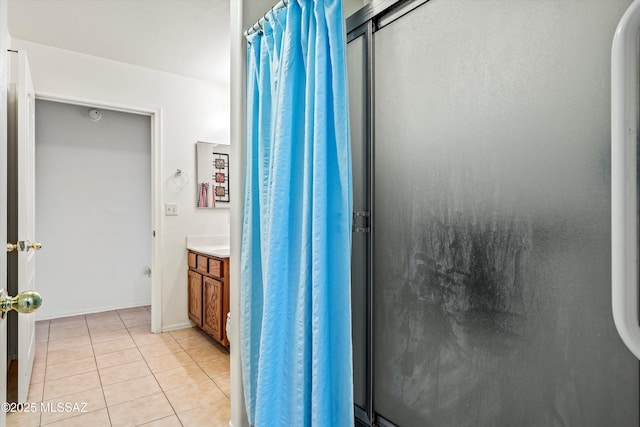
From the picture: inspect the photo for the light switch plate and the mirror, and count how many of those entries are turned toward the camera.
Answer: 2

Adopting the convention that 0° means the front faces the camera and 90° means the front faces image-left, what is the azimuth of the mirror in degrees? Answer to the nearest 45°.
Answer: approximately 0°

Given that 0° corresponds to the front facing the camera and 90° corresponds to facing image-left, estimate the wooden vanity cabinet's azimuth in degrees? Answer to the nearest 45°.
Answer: approximately 45°
